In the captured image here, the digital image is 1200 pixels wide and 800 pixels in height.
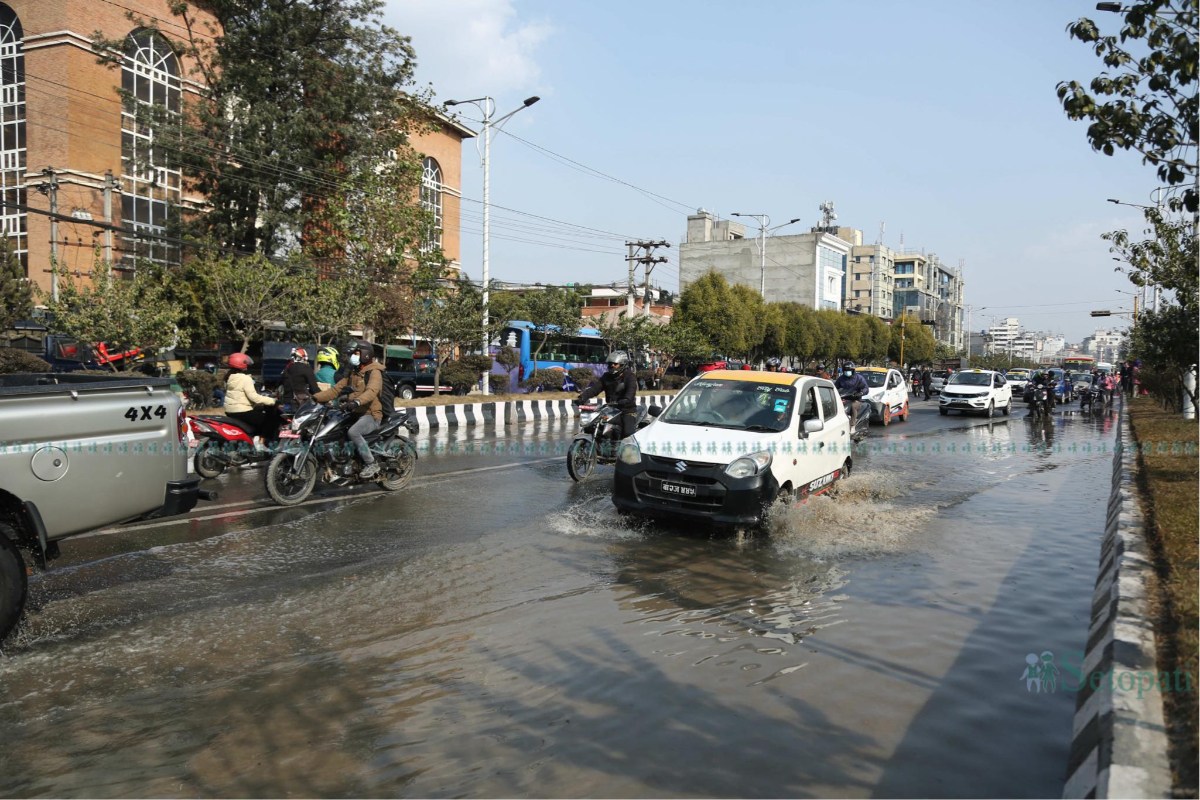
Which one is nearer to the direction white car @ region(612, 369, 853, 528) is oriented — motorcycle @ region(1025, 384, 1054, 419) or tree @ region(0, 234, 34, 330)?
the tree

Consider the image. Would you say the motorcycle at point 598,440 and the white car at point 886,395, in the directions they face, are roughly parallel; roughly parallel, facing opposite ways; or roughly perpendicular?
roughly parallel

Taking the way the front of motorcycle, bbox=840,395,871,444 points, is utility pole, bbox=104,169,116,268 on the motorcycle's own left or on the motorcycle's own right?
on the motorcycle's own right

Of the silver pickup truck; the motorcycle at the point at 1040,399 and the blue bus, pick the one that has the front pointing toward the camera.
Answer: the motorcycle

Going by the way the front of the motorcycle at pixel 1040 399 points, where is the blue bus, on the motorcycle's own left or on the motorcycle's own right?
on the motorcycle's own right

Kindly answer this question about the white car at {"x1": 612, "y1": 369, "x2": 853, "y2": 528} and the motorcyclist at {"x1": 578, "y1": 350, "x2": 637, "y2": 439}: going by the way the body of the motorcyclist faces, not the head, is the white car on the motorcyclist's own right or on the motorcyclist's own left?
on the motorcyclist's own left

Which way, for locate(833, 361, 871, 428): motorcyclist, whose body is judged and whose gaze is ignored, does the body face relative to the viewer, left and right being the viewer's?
facing the viewer and to the left of the viewer

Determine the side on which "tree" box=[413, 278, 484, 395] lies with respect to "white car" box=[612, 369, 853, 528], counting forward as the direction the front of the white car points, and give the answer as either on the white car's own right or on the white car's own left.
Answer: on the white car's own right

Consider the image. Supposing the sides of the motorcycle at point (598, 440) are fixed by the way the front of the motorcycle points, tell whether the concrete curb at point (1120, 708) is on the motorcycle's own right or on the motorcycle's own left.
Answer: on the motorcycle's own left

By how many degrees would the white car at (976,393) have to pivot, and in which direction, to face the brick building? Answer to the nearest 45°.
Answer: approximately 45° to its right

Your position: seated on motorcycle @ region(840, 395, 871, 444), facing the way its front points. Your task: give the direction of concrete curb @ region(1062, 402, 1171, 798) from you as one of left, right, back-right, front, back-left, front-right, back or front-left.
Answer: front-left

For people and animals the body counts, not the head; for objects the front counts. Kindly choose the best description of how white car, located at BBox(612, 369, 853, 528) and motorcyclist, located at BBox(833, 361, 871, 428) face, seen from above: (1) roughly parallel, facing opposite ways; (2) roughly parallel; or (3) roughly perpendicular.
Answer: roughly parallel
